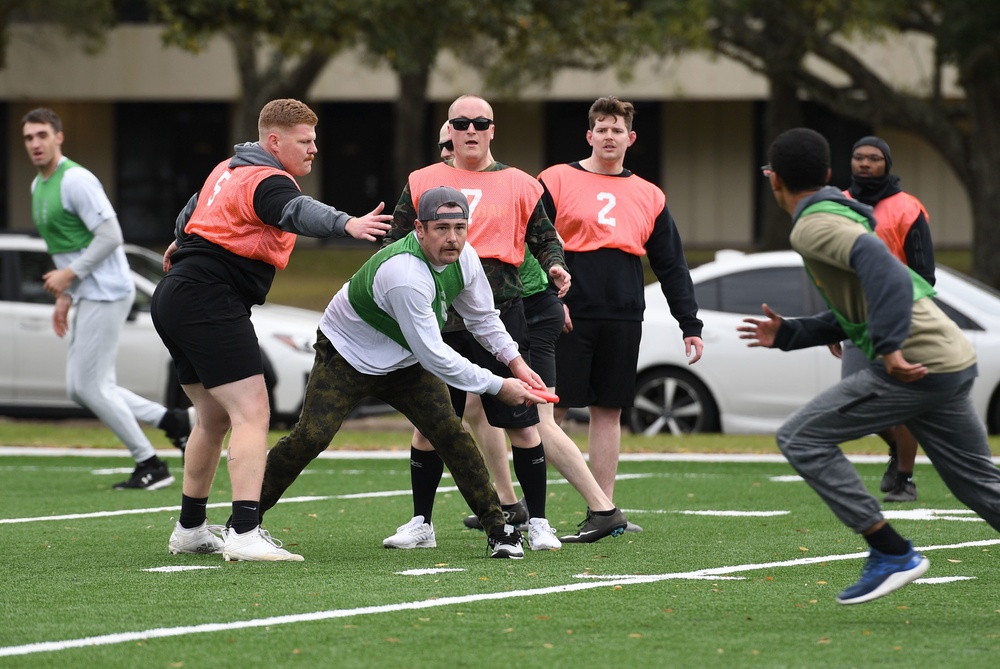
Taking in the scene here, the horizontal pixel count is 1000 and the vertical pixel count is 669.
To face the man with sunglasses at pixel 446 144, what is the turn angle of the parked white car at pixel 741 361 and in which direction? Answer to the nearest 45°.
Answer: approximately 90° to its right

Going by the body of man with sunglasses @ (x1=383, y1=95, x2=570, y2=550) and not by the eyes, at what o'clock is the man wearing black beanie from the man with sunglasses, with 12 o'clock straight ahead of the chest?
The man wearing black beanie is roughly at 8 o'clock from the man with sunglasses.

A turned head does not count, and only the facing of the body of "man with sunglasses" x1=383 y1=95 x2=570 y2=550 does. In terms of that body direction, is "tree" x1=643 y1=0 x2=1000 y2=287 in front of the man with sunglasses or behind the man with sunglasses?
behind

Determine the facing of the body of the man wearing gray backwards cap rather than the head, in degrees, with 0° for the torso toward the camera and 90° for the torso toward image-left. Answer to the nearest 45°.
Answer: approximately 315°

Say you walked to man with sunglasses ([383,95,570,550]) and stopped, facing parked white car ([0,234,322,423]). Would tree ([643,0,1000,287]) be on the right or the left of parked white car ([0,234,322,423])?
right

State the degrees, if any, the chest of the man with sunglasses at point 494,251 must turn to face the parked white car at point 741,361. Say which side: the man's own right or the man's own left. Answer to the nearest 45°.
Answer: approximately 180°

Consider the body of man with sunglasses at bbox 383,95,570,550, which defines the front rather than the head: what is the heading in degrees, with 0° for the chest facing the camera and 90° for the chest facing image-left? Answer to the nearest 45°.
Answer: approximately 0°
